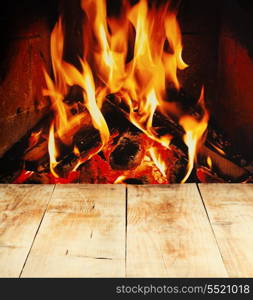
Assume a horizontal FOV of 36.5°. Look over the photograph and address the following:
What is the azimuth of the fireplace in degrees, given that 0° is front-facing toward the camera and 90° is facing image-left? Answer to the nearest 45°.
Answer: approximately 0°
